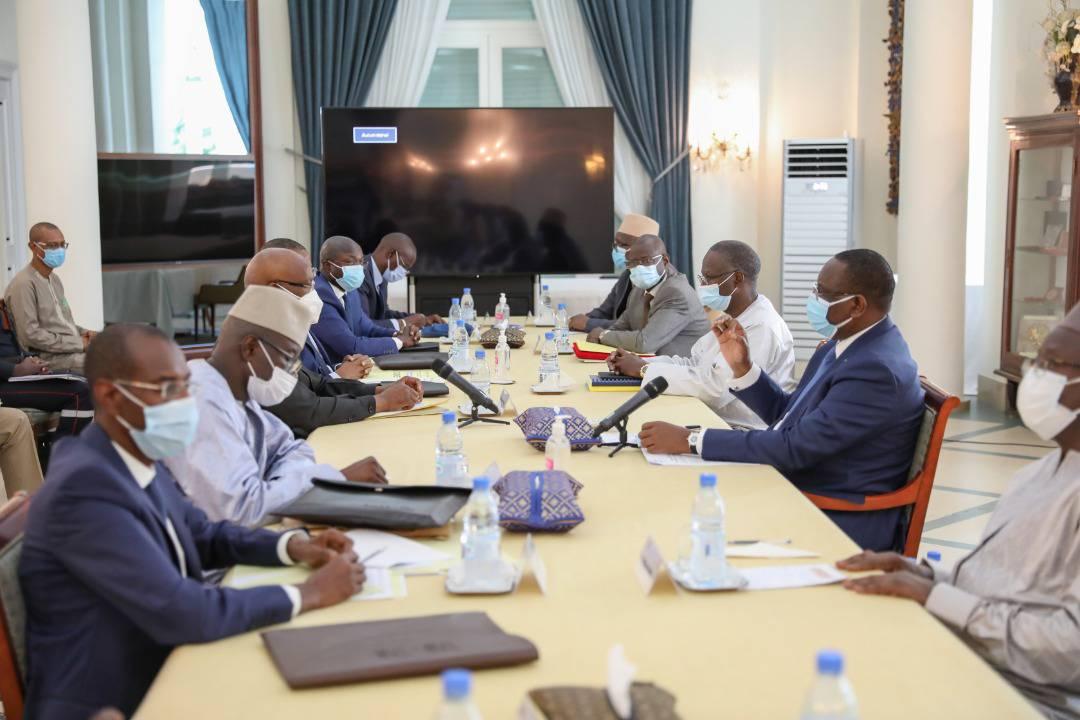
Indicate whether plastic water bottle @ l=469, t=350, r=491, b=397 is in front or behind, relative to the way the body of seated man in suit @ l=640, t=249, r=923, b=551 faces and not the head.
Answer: in front

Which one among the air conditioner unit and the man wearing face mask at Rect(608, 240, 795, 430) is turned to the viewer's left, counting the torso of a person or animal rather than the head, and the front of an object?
the man wearing face mask

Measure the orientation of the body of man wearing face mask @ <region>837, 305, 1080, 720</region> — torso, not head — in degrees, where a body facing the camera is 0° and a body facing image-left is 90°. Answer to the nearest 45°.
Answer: approximately 90°

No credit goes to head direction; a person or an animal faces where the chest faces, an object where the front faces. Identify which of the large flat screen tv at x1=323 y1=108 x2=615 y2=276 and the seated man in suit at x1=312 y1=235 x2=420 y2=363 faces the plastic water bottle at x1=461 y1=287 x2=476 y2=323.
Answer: the large flat screen tv

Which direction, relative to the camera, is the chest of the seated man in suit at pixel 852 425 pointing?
to the viewer's left

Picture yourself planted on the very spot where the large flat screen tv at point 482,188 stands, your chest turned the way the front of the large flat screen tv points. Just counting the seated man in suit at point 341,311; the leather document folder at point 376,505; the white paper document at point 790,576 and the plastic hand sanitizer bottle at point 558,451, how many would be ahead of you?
4

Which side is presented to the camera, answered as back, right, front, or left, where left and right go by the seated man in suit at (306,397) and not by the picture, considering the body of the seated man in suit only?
right

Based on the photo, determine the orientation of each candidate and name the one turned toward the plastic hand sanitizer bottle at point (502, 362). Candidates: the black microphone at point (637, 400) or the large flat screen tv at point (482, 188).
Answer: the large flat screen tv

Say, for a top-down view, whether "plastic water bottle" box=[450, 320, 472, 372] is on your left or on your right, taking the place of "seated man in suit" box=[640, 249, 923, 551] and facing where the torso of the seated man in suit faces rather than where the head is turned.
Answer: on your right

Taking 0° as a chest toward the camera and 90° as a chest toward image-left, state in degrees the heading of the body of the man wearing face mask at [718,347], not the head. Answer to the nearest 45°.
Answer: approximately 90°

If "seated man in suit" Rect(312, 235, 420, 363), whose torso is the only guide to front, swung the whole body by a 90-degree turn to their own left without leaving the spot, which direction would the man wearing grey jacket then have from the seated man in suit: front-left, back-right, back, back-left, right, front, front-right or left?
front-right

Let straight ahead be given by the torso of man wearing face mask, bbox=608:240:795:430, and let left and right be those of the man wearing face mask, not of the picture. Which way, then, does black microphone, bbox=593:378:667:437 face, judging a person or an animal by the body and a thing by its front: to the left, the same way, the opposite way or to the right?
the opposite way

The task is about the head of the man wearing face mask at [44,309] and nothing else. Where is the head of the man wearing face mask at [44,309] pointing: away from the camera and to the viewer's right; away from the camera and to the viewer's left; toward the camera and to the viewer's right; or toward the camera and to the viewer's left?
toward the camera and to the viewer's right

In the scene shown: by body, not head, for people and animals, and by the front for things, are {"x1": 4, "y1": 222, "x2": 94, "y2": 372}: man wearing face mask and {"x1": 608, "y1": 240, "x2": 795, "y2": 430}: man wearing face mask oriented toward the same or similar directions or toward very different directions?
very different directions

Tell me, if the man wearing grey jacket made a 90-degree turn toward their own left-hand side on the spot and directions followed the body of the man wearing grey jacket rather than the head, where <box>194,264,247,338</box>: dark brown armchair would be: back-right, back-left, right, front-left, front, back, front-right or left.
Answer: back

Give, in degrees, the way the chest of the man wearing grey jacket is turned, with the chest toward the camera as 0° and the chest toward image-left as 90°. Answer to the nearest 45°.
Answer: approximately 45°

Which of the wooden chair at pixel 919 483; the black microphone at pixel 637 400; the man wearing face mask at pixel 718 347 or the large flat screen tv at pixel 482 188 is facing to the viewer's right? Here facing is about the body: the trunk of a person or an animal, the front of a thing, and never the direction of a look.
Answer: the black microphone

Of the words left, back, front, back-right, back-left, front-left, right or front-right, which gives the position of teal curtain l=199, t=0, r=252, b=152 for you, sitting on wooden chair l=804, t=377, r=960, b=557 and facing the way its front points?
front-right

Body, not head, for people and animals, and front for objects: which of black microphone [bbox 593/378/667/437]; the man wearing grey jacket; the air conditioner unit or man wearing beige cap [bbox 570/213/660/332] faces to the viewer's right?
the black microphone

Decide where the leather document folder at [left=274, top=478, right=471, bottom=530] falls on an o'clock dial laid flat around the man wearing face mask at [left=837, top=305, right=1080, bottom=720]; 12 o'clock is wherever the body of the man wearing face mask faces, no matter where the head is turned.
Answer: The leather document folder is roughly at 12 o'clock from the man wearing face mask.

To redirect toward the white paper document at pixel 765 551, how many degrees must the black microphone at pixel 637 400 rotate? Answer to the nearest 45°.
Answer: approximately 90° to its right

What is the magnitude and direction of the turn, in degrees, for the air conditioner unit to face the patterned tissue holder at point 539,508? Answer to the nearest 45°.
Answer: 0° — it already faces it
